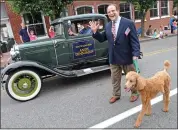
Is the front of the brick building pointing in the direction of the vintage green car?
yes

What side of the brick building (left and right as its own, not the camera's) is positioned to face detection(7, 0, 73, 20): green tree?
front

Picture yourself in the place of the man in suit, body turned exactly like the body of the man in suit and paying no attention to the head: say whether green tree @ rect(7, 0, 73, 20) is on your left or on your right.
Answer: on your right

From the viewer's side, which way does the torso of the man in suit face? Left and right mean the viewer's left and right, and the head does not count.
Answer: facing the viewer and to the left of the viewer

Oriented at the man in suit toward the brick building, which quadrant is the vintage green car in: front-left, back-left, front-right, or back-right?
front-left

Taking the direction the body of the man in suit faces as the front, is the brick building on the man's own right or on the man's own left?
on the man's own right

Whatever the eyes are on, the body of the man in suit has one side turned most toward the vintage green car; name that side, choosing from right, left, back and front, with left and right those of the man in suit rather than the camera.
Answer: right

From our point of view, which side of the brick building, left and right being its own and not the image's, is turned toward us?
front

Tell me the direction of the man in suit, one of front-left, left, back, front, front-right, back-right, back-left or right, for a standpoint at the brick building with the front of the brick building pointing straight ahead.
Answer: front
